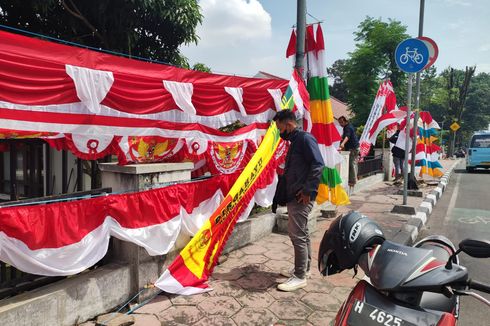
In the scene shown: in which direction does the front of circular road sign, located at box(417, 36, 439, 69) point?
toward the camera

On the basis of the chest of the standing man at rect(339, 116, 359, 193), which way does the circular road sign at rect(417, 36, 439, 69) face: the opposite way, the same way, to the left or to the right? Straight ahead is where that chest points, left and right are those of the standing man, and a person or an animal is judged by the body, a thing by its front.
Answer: to the left

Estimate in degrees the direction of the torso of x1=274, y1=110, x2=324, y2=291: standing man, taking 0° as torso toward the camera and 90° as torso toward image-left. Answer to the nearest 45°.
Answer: approximately 90°

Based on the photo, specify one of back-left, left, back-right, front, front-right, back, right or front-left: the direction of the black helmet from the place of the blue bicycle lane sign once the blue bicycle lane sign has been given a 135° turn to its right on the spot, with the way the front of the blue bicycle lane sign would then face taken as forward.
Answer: back-left

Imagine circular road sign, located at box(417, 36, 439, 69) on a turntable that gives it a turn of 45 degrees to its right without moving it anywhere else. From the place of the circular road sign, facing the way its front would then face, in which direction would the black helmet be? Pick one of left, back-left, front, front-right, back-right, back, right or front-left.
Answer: front-left

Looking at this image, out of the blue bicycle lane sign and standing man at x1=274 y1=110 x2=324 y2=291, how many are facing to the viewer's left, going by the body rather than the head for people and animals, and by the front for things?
1

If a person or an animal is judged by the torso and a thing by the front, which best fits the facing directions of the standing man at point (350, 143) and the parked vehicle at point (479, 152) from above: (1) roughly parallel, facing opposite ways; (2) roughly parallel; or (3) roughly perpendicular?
roughly perpendicular

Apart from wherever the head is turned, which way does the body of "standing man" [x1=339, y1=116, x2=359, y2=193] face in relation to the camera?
to the viewer's left

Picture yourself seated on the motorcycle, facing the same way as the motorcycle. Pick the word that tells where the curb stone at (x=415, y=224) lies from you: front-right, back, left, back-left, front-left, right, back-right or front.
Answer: back-right

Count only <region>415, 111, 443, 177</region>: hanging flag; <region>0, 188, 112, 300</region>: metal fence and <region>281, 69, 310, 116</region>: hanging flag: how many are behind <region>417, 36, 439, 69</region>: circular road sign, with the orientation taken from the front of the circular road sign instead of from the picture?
1

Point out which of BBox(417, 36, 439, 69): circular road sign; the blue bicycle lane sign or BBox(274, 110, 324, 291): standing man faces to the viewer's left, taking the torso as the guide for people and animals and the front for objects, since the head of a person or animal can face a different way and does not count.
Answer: the standing man
